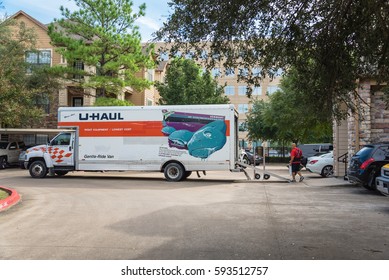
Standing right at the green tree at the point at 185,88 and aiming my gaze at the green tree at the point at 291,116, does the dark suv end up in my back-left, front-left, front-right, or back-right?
front-right

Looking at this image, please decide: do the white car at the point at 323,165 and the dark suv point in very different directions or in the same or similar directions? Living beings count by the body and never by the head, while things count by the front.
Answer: same or similar directions

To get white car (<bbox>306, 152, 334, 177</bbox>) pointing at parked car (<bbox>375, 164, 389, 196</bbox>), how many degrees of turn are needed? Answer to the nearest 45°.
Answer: approximately 135° to its right

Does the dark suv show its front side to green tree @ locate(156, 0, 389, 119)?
no

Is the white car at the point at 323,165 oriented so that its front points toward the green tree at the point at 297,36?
no
